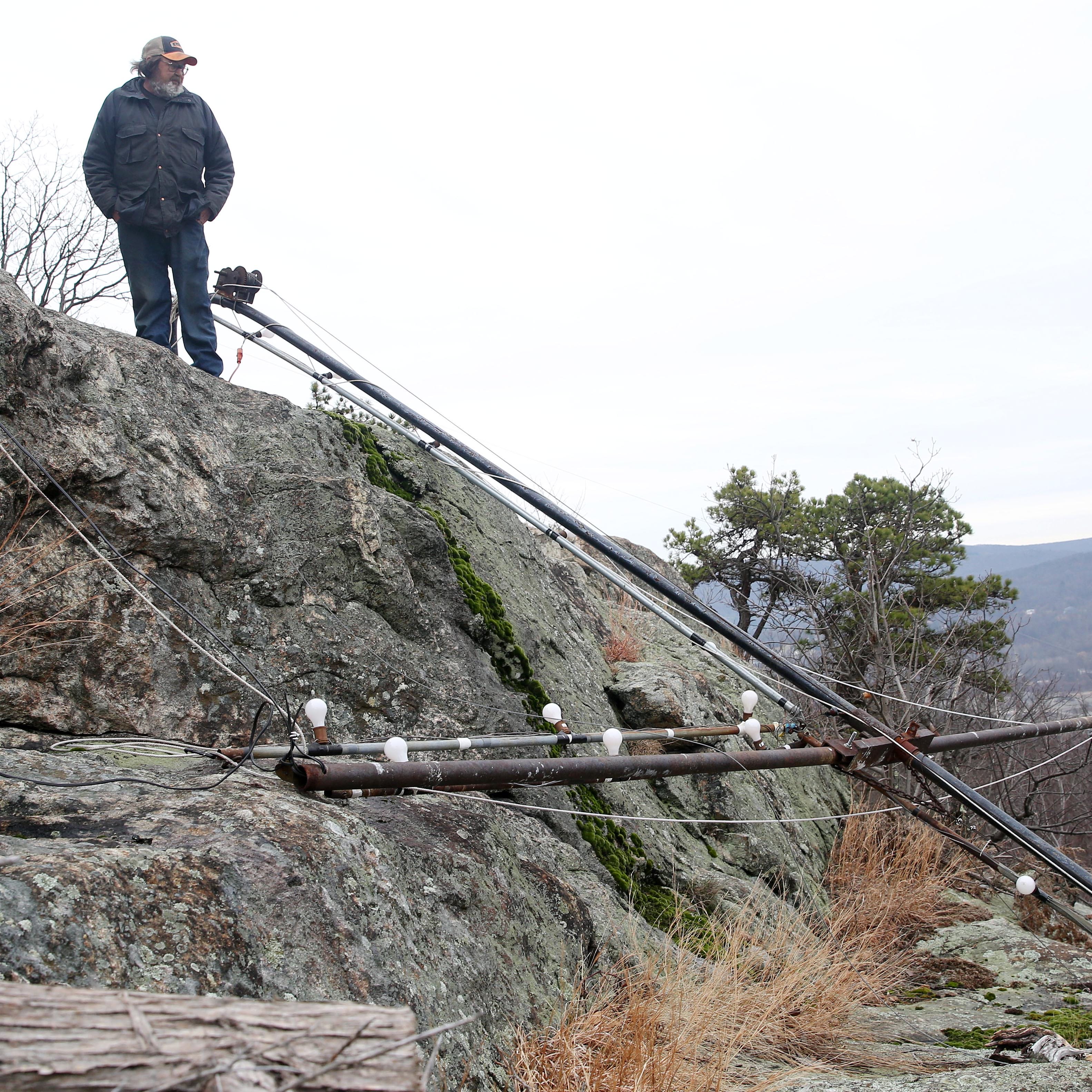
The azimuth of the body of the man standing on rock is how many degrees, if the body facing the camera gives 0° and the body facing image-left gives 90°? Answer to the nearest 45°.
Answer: approximately 0°

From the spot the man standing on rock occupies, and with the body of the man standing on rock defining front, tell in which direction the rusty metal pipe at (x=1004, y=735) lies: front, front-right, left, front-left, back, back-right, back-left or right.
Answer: left

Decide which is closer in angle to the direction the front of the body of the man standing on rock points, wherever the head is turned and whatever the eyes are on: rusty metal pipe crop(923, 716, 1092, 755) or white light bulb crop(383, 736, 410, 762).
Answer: the white light bulb

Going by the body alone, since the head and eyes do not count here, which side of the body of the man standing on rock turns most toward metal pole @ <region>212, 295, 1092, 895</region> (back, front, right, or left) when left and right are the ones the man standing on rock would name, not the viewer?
left

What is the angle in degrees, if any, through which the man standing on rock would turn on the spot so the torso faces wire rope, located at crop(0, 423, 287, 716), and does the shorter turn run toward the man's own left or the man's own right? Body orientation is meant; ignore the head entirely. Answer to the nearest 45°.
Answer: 0° — they already face it

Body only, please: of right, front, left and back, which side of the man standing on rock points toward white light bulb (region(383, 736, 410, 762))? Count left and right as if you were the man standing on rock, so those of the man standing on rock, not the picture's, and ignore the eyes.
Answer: front

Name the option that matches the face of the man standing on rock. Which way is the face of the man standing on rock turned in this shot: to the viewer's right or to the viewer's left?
to the viewer's right

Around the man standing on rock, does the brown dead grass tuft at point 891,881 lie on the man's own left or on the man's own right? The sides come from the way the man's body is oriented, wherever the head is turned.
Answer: on the man's own left

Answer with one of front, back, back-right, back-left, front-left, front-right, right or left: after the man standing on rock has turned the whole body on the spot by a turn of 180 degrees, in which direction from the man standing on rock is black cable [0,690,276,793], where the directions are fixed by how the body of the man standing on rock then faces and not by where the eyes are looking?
back
